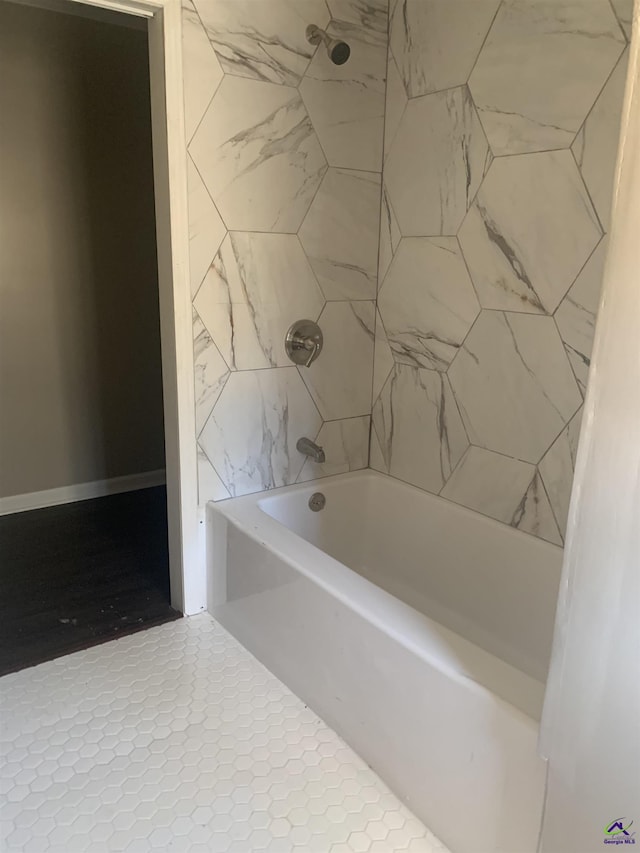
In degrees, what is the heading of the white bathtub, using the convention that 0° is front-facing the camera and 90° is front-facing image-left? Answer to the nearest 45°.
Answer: approximately 45°

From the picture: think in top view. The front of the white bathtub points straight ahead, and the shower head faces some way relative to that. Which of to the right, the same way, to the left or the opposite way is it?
to the left

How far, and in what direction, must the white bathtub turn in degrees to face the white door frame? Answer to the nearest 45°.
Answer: approximately 90° to its right

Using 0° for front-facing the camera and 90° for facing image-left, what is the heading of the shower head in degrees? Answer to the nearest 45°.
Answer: approximately 315°
